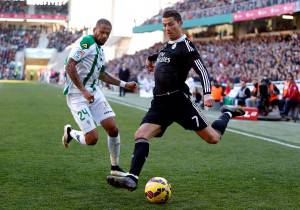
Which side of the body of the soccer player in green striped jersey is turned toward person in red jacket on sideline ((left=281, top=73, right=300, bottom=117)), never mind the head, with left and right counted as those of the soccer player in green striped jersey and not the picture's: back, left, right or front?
left

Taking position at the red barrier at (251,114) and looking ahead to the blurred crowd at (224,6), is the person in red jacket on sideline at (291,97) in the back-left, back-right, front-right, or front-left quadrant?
front-right

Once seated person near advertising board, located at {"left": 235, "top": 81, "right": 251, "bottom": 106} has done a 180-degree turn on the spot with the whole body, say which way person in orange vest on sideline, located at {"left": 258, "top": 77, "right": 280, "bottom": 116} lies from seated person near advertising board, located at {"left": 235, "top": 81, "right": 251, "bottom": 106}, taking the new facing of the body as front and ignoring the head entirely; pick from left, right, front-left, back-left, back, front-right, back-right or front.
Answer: right

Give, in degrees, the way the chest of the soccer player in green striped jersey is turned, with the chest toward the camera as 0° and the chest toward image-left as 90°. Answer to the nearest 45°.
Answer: approximately 315°

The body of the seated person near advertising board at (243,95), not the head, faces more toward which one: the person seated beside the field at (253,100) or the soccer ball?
the soccer ball

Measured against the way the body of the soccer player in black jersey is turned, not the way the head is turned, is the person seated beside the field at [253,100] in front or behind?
behind

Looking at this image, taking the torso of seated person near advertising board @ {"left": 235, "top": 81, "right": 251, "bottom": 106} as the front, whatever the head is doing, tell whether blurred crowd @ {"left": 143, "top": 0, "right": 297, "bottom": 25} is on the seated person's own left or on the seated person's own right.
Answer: on the seated person's own right

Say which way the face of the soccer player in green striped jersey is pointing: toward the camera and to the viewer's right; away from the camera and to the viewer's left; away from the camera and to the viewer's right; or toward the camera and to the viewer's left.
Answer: toward the camera and to the viewer's right

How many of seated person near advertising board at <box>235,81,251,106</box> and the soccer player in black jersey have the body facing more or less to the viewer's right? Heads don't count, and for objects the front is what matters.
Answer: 0

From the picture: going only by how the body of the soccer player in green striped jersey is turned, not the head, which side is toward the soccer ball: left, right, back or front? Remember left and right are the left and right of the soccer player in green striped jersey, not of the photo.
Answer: front

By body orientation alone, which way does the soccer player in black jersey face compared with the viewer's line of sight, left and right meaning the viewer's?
facing the viewer and to the left of the viewer

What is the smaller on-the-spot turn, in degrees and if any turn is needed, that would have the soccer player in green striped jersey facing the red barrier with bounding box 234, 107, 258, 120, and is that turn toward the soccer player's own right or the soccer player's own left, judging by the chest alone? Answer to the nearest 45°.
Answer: approximately 90° to the soccer player's own left

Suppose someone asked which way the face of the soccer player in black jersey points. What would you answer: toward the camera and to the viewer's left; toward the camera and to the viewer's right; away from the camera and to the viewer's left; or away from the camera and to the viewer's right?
toward the camera and to the viewer's left

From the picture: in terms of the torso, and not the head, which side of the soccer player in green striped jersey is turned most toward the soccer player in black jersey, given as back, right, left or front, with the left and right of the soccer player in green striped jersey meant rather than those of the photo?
front

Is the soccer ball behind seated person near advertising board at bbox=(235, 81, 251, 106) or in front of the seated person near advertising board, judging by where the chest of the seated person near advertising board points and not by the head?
in front

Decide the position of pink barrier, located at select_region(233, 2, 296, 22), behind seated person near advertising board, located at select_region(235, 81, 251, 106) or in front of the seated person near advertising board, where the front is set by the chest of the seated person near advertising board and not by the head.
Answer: behind

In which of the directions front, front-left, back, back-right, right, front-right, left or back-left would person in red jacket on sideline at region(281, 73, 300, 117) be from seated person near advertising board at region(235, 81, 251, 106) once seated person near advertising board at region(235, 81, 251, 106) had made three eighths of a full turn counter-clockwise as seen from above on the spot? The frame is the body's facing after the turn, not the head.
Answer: front-right

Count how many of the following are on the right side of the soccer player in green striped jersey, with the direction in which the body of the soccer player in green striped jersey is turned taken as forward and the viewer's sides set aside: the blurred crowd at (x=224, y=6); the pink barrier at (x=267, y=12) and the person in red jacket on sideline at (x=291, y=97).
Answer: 0

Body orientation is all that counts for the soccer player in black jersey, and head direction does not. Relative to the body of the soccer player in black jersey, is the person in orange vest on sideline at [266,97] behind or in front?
behind
